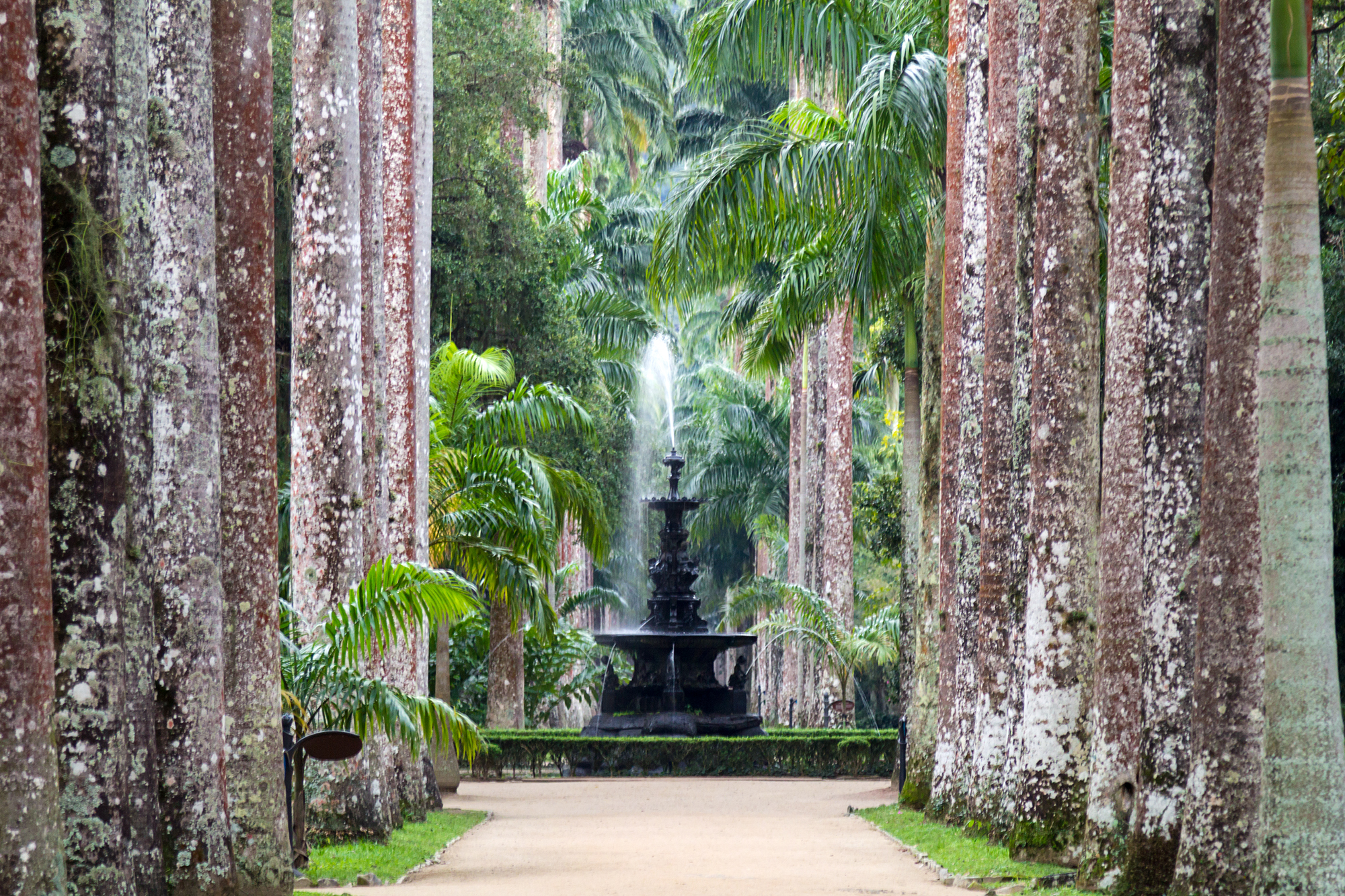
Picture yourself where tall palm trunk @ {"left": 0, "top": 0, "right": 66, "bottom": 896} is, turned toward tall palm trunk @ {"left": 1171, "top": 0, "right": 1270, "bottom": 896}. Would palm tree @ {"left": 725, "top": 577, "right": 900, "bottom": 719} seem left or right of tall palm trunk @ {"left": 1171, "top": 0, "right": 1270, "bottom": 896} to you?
left

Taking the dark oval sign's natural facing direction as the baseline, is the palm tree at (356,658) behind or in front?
behind
